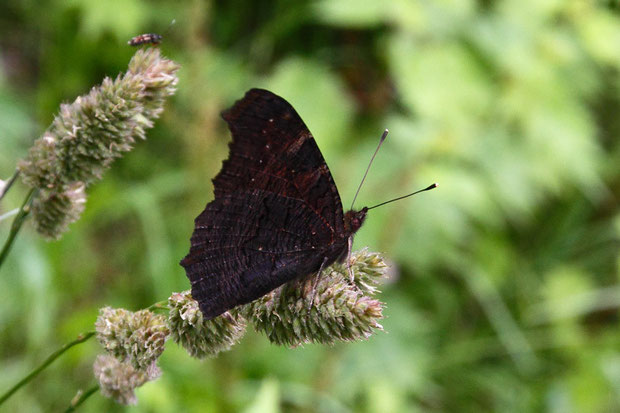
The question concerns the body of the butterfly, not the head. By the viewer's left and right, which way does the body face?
facing to the right of the viewer
